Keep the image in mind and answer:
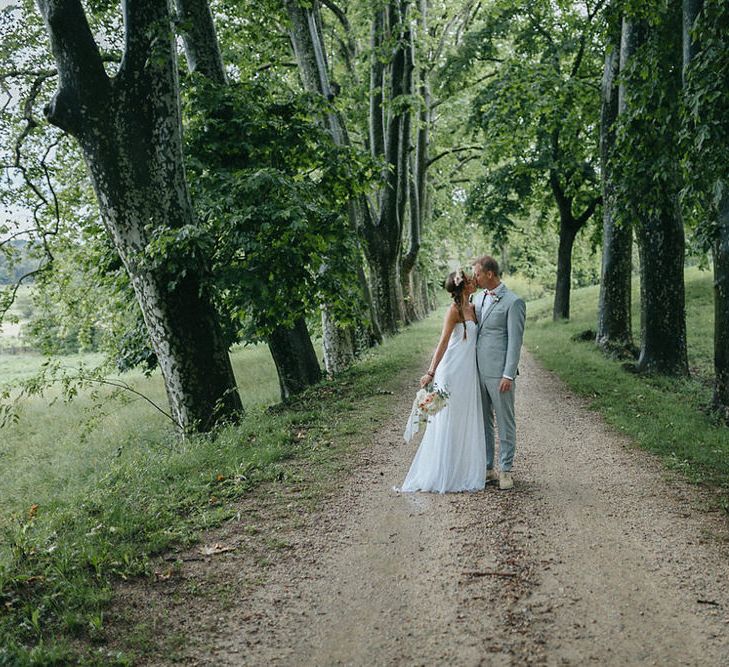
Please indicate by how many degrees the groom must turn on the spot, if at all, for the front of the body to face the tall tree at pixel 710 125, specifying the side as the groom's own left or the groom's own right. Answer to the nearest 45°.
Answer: approximately 180°

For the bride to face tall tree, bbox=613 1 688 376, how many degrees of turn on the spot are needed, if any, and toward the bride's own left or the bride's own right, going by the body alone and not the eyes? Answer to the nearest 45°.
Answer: approximately 45° to the bride's own left

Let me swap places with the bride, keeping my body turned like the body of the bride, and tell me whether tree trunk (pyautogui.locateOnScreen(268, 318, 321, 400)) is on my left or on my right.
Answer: on my left

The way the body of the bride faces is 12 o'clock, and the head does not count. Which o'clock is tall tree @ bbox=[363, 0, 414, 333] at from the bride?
The tall tree is roughly at 9 o'clock from the bride.

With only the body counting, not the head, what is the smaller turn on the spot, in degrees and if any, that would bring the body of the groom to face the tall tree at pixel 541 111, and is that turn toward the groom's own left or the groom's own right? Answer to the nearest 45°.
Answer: approximately 135° to the groom's own right

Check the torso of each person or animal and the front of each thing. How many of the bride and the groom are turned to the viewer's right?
1

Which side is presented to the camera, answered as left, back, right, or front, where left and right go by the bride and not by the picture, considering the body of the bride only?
right

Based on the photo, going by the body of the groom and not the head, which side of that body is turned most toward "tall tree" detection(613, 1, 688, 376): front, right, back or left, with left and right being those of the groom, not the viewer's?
back

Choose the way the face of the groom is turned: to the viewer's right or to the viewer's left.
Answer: to the viewer's left

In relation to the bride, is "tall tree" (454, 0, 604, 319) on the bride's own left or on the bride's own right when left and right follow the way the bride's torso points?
on the bride's own left
